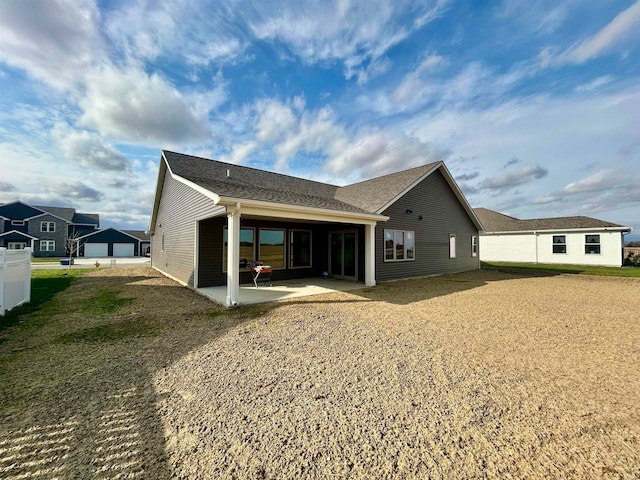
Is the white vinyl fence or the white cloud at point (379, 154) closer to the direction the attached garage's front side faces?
the white vinyl fence
